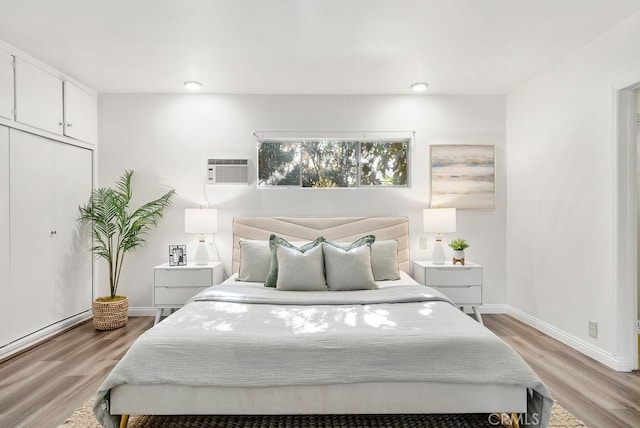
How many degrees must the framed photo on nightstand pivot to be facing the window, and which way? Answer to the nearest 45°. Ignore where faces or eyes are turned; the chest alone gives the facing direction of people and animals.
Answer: approximately 90° to its left

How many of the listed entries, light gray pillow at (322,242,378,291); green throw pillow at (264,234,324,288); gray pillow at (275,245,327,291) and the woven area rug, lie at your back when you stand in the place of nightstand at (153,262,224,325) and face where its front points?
0

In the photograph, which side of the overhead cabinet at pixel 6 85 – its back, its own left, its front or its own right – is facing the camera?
right

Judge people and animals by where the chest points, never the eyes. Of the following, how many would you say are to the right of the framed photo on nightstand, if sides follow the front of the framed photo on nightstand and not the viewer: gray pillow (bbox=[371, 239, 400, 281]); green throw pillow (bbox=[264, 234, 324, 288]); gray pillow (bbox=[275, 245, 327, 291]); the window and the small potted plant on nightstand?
0

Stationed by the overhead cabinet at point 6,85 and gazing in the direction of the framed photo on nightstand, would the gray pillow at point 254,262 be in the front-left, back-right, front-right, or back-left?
front-right

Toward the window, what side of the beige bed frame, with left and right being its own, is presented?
back

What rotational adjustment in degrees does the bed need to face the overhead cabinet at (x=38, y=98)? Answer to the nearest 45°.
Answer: approximately 135° to its right

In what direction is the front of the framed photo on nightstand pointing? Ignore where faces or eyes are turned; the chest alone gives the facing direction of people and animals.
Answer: toward the camera

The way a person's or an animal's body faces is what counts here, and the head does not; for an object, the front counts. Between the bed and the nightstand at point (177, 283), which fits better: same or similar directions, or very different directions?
same or similar directions

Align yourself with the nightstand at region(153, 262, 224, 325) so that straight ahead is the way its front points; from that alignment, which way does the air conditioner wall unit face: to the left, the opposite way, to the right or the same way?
the same way

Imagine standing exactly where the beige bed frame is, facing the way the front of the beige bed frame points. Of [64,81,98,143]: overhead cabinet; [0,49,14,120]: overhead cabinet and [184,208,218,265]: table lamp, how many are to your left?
0

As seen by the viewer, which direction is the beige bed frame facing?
toward the camera

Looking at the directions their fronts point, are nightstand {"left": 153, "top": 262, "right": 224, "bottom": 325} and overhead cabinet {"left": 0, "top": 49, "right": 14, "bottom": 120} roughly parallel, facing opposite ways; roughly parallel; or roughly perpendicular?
roughly perpendicular

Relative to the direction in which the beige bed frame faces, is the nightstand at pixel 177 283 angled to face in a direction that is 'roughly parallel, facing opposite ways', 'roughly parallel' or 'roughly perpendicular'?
roughly parallel
